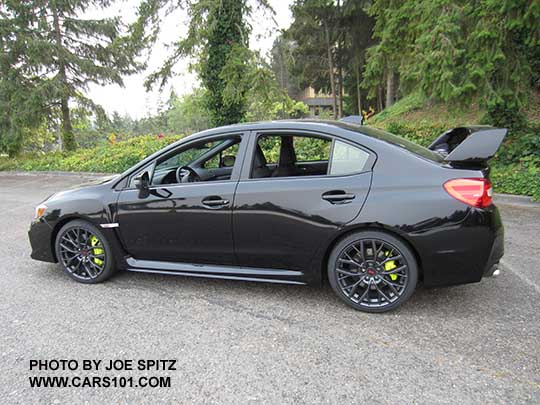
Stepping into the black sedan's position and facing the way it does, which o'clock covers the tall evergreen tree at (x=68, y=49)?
The tall evergreen tree is roughly at 2 o'clock from the black sedan.

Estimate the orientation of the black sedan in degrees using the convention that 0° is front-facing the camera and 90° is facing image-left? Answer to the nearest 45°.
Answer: approximately 90°

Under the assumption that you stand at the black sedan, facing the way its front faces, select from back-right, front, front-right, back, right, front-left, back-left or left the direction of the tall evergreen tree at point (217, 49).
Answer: right

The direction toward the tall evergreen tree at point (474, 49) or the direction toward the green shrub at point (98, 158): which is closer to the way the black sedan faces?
the green shrub

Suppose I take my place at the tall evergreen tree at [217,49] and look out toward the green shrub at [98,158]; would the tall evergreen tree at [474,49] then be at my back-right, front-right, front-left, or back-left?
back-left

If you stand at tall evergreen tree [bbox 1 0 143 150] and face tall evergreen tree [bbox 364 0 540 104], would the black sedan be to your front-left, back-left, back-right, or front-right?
front-right

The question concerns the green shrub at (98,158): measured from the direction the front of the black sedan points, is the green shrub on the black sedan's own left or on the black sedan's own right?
on the black sedan's own right

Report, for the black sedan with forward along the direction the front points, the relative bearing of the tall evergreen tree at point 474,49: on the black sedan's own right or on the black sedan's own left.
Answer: on the black sedan's own right
